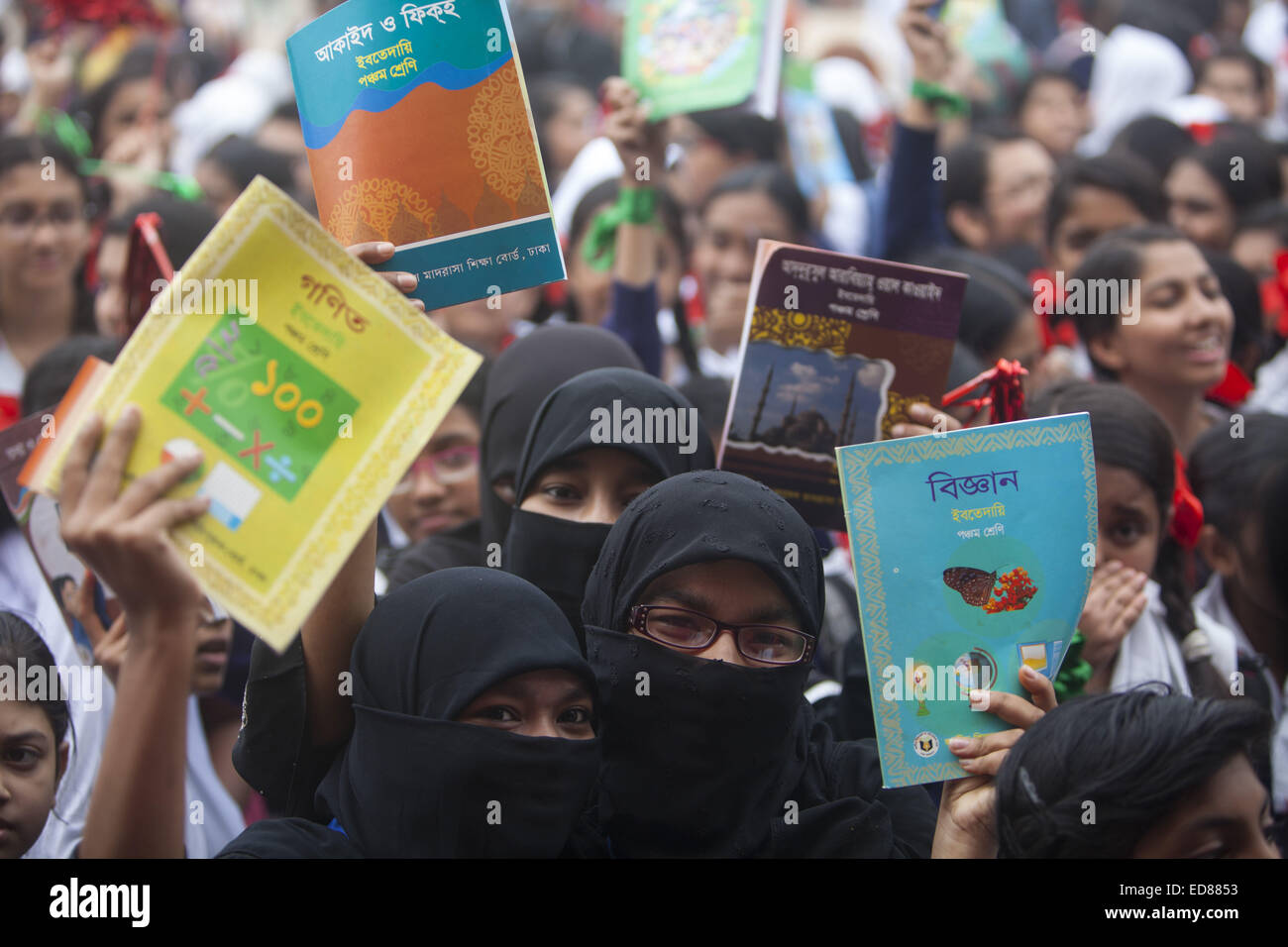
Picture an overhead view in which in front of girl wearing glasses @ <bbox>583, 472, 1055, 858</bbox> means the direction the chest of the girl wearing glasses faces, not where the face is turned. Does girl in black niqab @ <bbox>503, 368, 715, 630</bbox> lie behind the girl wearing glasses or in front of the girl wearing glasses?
behind

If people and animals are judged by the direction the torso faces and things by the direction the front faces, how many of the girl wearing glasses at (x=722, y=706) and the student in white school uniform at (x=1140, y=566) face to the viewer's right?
0

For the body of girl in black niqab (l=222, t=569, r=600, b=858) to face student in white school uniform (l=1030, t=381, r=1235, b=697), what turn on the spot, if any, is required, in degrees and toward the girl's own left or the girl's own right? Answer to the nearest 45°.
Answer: approximately 90° to the girl's own left

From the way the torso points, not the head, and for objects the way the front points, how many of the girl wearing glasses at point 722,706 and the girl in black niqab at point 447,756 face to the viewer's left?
0

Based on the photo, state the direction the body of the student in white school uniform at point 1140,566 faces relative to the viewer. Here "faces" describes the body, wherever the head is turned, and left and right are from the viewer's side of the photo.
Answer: facing the viewer and to the left of the viewer

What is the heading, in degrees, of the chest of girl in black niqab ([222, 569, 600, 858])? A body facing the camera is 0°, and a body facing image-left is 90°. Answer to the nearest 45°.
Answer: approximately 315°

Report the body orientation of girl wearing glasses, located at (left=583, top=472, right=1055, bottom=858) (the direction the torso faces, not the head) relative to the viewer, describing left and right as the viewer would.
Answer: facing the viewer

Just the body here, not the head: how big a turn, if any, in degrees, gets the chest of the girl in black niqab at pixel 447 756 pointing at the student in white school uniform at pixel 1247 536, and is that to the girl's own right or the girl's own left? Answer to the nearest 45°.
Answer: approximately 90° to the girl's own left
